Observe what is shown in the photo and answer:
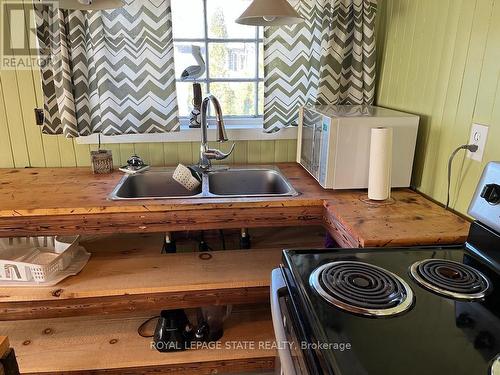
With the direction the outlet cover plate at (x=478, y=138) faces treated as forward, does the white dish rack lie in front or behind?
in front

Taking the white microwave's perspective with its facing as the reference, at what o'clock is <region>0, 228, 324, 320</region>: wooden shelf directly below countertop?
The wooden shelf directly below countertop is roughly at 11 o'clock from the white microwave.

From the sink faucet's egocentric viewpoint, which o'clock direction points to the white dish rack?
The white dish rack is roughly at 4 o'clock from the sink faucet.

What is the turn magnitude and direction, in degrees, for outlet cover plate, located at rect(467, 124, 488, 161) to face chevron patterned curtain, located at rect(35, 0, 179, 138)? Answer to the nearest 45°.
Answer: approximately 45° to its right

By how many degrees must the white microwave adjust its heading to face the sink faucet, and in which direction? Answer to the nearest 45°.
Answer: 0° — it already faces it

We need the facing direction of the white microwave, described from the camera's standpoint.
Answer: facing to the left of the viewer

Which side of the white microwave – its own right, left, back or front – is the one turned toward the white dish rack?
front

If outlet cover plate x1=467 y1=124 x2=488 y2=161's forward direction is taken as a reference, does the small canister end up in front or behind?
in front

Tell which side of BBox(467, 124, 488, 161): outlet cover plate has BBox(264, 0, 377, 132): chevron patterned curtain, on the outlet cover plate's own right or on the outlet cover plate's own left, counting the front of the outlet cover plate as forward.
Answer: on the outlet cover plate's own right
